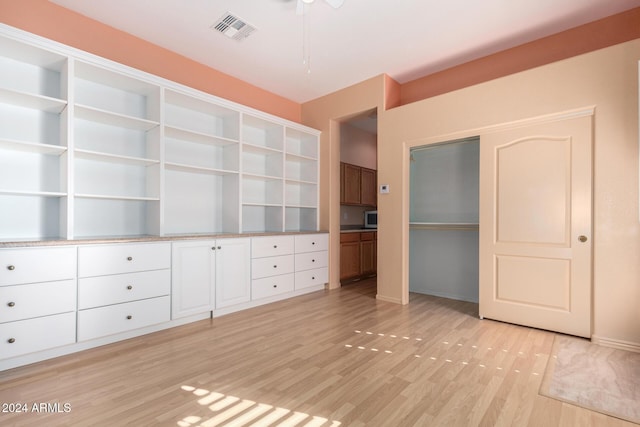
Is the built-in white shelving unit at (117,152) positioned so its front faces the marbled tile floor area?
yes

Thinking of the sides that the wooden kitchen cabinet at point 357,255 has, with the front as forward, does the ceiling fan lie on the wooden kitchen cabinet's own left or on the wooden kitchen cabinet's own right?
on the wooden kitchen cabinet's own right

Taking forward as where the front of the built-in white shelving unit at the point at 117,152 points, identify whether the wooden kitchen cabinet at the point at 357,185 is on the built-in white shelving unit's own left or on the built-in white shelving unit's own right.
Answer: on the built-in white shelving unit's own left

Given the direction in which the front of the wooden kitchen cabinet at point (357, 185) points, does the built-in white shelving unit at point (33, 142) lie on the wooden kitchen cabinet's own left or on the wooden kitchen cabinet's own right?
on the wooden kitchen cabinet's own right

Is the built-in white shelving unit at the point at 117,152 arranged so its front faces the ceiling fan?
yes

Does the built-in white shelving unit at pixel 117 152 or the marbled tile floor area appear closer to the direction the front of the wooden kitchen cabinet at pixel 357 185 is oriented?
the marbled tile floor area

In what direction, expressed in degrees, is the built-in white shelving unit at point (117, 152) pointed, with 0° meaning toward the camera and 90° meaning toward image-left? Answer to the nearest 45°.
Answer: approximately 315°
